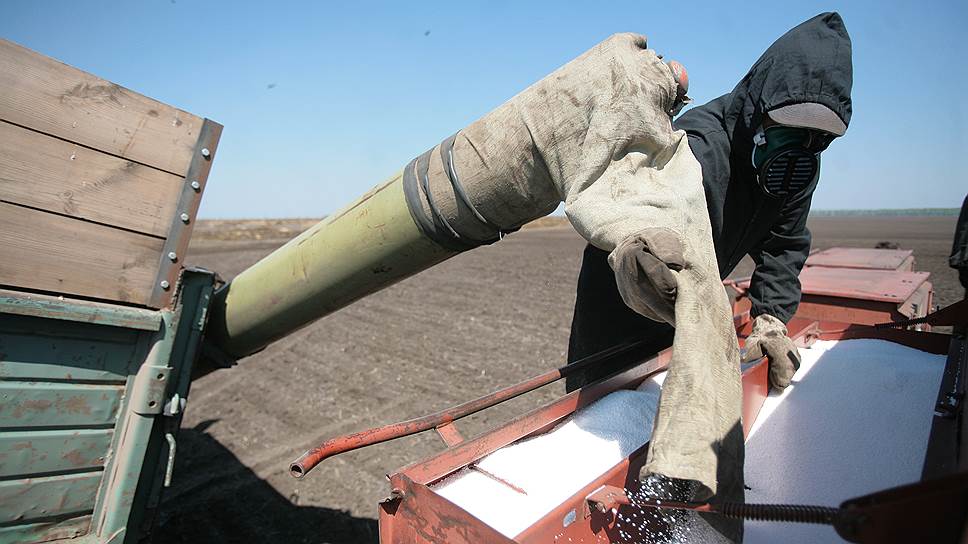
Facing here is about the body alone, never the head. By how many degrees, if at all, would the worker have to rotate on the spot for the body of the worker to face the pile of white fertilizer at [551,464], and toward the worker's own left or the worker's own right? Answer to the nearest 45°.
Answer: approximately 45° to the worker's own right

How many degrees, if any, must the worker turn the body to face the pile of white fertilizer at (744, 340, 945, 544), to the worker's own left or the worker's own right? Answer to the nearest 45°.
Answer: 0° — they already face it
